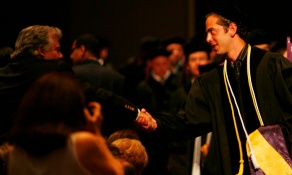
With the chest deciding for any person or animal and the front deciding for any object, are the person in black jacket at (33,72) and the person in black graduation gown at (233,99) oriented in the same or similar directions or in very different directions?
very different directions

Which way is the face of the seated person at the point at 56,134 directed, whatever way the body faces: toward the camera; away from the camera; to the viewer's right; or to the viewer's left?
away from the camera

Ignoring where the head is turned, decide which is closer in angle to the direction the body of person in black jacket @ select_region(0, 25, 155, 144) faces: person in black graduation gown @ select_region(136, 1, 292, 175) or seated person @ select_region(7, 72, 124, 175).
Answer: the person in black graduation gown

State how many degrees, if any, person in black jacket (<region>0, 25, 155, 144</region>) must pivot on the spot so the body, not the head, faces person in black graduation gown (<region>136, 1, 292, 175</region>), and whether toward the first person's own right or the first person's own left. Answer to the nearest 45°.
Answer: approximately 45° to the first person's own right

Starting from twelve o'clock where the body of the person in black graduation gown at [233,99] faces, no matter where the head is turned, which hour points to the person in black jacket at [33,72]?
the person in black jacket at [33,72] is roughly at 1 o'clock from the person in black graduation gown at [233,99].

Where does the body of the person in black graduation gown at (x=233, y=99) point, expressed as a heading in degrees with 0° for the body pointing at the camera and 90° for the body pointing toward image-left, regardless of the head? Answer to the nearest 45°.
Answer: approximately 45°

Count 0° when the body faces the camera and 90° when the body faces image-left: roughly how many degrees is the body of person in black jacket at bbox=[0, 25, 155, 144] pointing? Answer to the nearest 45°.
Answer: approximately 225°
